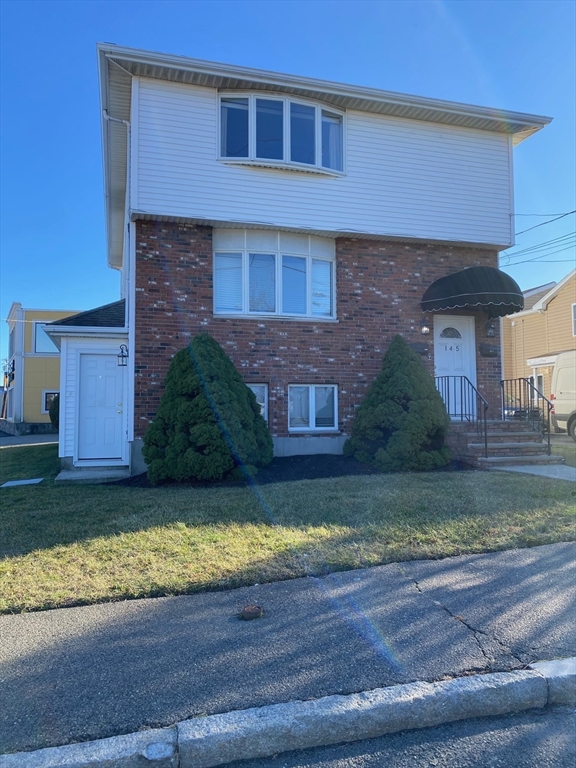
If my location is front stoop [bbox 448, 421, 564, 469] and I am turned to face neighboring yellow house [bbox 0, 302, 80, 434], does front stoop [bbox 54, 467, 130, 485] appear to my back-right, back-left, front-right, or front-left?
front-left

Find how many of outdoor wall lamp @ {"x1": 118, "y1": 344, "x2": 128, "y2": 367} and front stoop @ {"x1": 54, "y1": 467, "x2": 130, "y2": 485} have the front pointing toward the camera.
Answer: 2

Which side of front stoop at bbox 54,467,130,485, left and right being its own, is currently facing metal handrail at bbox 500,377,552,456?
left

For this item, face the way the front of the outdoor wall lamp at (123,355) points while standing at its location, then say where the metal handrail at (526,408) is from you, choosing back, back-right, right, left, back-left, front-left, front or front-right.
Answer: left

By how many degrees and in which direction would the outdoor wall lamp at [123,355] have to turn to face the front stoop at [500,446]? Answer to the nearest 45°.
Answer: approximately 90° to its left

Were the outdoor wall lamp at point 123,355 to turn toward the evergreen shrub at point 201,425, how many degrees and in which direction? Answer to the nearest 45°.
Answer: approximately 45° to its left

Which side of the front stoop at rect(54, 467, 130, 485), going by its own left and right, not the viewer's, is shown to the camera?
front

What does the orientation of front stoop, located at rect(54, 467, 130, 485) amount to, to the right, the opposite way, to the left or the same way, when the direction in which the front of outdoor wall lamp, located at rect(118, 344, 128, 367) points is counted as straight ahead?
the same way

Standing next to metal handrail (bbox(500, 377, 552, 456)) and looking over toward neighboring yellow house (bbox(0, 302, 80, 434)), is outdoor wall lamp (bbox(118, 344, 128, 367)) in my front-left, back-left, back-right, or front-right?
front-left
